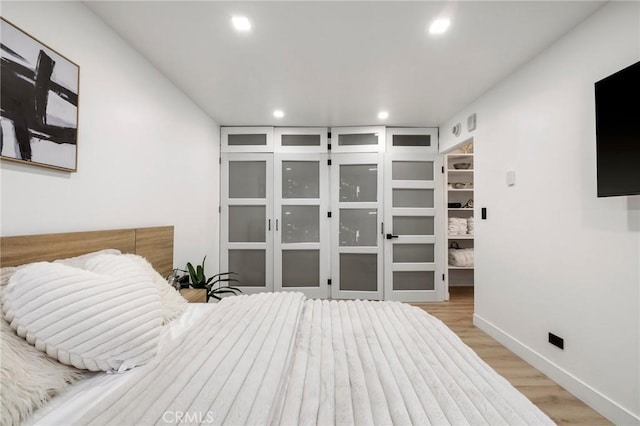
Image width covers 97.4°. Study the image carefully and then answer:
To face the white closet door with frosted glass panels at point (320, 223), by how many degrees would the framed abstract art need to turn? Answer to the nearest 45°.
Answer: approximately 45° to its left

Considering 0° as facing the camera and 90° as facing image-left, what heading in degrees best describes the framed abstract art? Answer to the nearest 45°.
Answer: approximately 315°

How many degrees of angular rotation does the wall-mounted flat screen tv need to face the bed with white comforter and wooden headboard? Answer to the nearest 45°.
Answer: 0° — it already faces it

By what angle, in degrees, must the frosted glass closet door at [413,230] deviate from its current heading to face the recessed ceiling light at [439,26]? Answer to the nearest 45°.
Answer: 0° — it already faces it

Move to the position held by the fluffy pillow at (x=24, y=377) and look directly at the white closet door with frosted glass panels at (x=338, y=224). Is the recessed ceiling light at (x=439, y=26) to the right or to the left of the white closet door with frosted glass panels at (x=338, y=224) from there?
right

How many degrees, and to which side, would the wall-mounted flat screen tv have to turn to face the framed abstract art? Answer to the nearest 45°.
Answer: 0° — it already faces it

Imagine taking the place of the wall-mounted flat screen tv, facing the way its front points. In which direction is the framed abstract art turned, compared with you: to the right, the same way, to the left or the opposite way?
the opposite way

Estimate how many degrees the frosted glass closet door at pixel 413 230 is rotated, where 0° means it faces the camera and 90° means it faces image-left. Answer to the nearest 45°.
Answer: approximately 0°

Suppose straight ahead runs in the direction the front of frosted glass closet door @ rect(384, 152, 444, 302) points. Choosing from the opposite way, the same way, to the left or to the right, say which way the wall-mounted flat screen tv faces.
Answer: to the right

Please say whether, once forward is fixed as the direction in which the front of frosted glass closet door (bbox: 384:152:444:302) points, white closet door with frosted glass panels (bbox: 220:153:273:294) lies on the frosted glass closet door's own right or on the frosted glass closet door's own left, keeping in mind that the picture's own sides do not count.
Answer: on the frosted glass closet door's own right

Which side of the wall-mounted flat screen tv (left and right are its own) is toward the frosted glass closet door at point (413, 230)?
right

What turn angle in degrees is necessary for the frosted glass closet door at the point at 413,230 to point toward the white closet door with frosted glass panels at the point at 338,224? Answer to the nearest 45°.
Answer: approximately 90° to its right

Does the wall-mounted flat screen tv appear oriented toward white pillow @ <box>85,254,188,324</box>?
yes

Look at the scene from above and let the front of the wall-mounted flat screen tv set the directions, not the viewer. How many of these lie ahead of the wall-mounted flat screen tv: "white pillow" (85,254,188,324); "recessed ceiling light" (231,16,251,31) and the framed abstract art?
3
